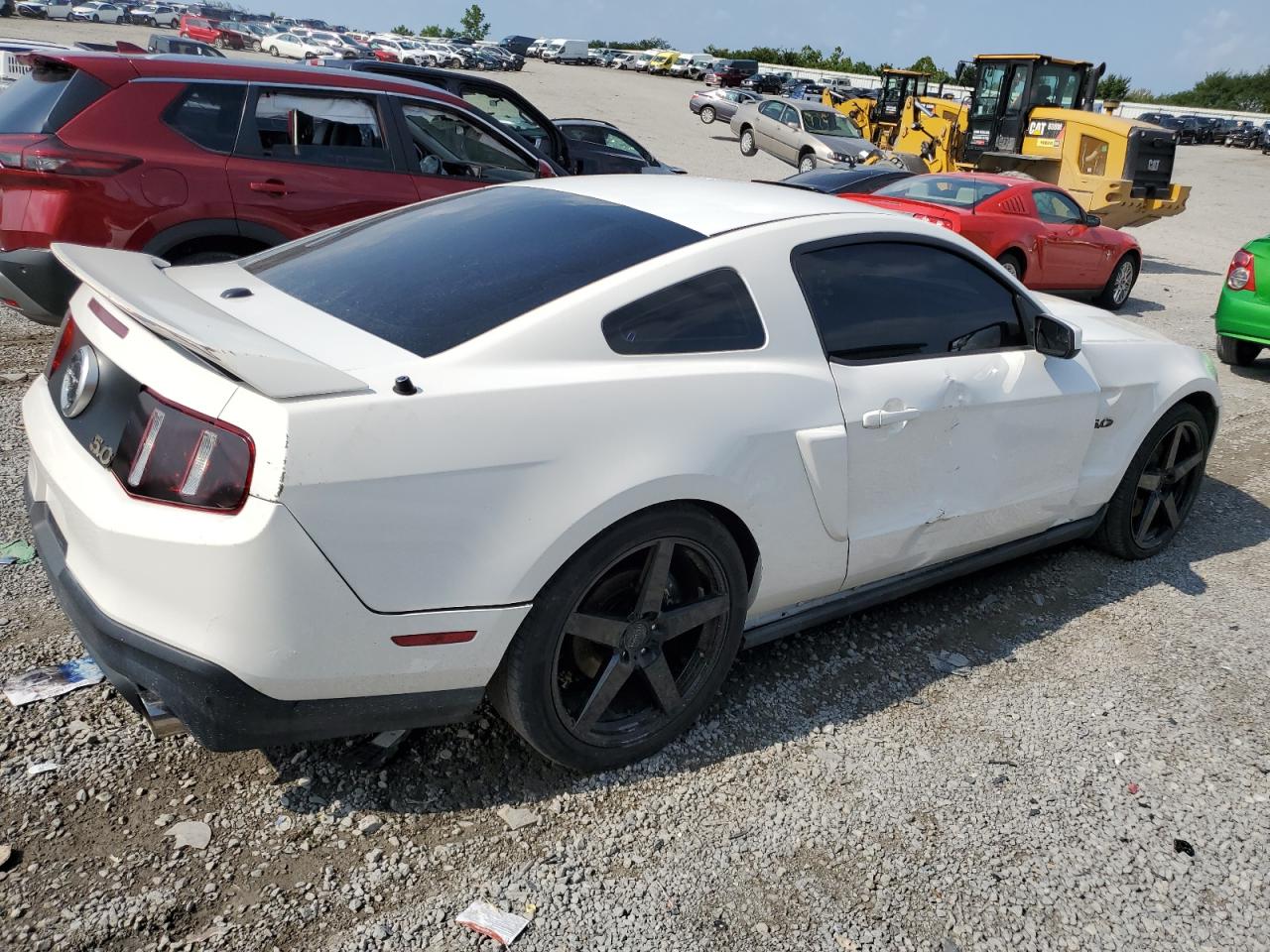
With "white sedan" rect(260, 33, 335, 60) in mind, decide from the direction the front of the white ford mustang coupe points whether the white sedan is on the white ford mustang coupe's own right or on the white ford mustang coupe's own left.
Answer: on the white ford mustang coupe's own left

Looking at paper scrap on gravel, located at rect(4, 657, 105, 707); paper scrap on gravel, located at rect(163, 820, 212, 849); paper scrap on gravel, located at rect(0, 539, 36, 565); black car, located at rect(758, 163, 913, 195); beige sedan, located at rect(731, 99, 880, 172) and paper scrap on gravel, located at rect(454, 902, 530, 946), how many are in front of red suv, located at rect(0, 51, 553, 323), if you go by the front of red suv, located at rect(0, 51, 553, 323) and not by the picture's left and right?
2

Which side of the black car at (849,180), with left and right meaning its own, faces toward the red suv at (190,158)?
back

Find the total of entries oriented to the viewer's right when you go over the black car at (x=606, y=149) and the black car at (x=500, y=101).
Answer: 2

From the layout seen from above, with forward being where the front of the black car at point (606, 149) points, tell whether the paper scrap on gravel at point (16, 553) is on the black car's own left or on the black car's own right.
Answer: on the black car's own right

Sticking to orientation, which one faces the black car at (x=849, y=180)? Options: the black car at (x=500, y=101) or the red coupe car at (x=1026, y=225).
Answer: the black car at (x=500, y=101)

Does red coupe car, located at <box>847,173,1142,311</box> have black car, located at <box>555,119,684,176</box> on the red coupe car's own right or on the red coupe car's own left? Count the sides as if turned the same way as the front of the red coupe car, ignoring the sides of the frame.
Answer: on the red coupe car's own left

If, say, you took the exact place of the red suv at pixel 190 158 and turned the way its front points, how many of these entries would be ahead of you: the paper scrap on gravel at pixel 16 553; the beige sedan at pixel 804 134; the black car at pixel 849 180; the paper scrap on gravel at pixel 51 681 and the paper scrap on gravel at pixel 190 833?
2

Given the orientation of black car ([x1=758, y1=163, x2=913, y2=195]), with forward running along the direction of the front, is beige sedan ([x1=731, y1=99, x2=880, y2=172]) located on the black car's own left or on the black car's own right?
on the black car's own left

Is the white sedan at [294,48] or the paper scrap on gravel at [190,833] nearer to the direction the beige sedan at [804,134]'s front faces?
the paper scrap on gravel

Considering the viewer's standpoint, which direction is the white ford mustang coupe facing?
facing away from the viewer and to the right of the viewer

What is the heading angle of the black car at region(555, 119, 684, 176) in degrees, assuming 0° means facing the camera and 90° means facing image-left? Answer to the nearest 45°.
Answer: approximately 270°
